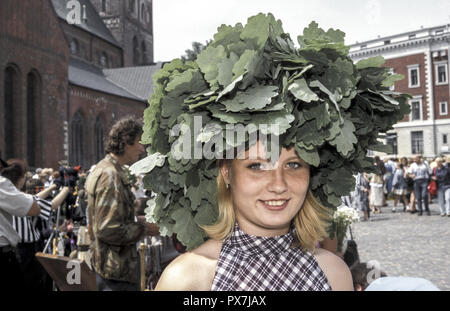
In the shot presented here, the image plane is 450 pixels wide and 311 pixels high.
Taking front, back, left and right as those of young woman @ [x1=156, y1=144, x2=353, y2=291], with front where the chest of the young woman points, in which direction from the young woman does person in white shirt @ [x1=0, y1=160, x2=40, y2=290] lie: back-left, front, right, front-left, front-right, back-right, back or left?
back-right

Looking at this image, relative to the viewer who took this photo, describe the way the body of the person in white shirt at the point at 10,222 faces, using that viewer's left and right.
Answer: facing away from the viewer and to the right of the viewer

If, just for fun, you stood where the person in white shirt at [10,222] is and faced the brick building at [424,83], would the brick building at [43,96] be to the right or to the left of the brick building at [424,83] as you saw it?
left

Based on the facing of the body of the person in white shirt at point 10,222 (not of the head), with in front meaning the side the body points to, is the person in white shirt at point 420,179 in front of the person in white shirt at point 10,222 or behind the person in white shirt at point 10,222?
in front

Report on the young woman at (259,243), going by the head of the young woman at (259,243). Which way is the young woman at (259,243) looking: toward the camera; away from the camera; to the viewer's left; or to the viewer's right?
toward the camera

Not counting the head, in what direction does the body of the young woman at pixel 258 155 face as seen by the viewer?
toward the camera
